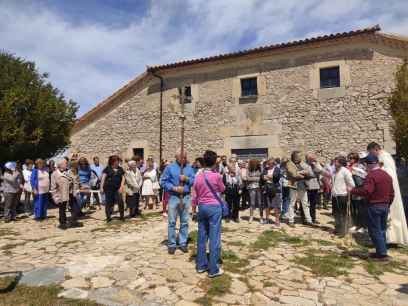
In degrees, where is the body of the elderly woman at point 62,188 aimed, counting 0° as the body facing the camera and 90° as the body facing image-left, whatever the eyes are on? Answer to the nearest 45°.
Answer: approximately 315°

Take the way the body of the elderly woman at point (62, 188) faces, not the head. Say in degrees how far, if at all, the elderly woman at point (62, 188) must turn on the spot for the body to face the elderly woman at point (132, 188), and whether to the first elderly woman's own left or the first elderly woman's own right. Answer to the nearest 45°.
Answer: approximately 45° to the first elderly woman's own left

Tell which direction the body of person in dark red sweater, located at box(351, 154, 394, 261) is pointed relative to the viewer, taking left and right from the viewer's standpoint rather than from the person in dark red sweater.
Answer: facing away from the viewer and to the left of the viewer
